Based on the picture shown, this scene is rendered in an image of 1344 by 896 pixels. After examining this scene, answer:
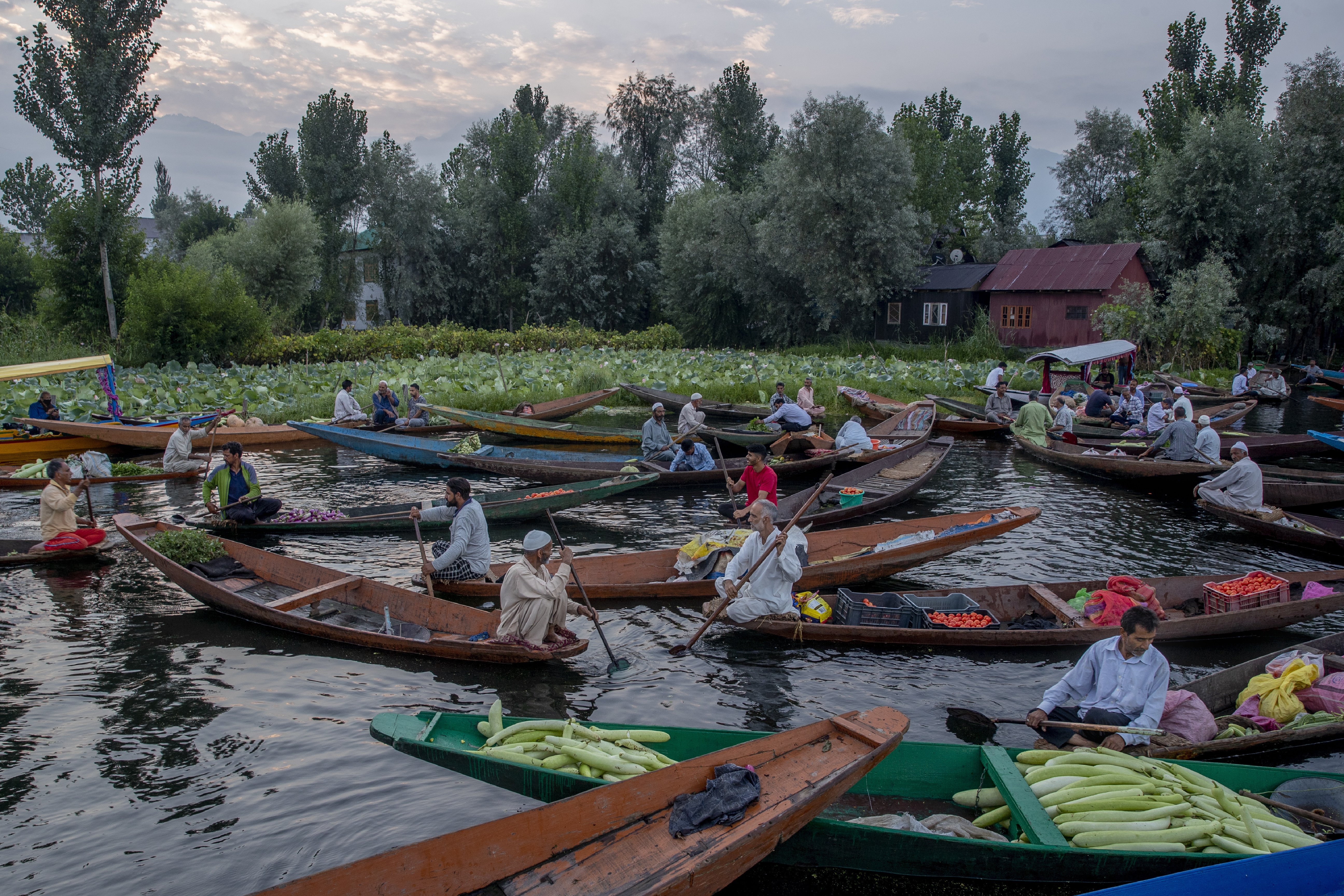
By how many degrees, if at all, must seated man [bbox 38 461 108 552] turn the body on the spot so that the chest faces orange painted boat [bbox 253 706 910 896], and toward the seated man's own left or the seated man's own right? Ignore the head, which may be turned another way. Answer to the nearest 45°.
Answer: approximately 90° to the seated man's own right

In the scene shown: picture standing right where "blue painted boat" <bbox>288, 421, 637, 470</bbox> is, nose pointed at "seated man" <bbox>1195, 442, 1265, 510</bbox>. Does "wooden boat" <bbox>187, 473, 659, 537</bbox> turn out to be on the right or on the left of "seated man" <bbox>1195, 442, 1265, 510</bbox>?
right

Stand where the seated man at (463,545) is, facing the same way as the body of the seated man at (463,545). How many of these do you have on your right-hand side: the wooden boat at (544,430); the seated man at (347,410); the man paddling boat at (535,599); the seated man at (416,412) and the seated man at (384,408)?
4

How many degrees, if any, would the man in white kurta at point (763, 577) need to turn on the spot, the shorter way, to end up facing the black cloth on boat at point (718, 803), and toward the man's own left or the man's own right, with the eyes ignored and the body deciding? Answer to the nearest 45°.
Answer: approximately 45° to the man's own left

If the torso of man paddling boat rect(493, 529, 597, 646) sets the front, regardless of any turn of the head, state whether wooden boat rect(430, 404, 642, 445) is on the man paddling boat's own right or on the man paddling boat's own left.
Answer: on the man paddling boat's own left

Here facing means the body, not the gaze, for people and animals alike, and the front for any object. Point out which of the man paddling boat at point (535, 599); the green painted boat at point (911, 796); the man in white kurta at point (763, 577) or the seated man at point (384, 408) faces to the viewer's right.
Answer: the man paddling boat
